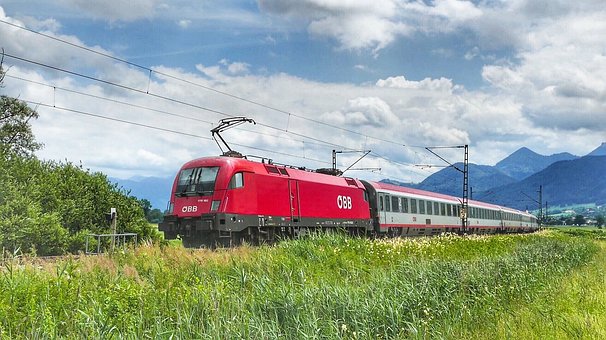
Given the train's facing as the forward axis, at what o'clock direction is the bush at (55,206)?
The bush is roughly at 2 o'clock from the train.
